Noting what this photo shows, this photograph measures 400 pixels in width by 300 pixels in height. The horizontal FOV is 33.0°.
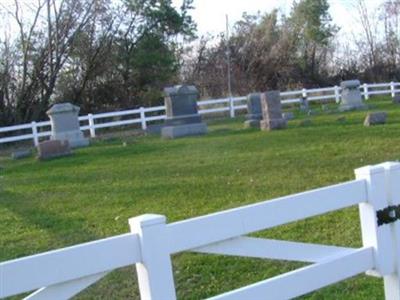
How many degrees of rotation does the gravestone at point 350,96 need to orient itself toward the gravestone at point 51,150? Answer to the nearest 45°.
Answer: approximately 45° to its right

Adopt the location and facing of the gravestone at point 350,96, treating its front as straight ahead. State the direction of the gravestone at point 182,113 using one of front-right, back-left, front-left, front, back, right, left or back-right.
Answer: front-right

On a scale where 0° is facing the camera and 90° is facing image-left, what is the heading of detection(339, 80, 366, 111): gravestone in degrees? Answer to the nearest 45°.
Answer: approximately 0°

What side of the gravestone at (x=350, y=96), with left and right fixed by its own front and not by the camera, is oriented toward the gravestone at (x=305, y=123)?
front

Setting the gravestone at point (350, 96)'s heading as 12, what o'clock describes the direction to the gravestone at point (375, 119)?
the gravestone at point (375, 119) is roughly at 12 o'clock from the gravestone at point (350, 96).

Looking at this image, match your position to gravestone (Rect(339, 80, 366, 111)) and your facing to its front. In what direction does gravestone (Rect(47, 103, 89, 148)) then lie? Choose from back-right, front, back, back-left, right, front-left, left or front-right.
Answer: front-right

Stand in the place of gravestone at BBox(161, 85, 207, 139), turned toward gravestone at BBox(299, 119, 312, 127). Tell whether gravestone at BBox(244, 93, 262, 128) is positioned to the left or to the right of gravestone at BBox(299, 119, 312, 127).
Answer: left

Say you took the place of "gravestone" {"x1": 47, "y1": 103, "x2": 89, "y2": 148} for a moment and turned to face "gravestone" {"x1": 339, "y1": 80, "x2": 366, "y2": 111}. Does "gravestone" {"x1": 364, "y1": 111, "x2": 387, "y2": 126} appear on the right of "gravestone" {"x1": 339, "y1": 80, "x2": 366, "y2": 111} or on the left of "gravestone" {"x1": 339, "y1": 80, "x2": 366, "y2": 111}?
right

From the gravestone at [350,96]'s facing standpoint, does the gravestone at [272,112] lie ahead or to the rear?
ahead
